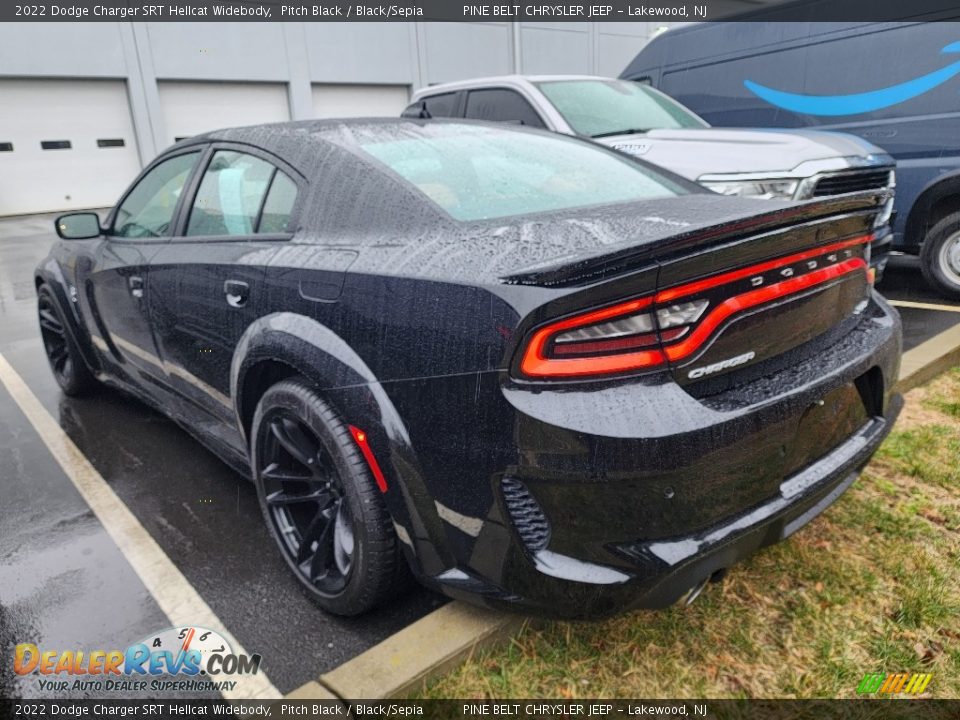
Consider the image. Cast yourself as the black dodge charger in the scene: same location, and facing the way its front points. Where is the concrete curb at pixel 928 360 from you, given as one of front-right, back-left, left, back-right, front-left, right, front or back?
right

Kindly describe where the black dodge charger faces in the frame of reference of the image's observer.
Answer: facing away from the viewer and to the left of the viewer

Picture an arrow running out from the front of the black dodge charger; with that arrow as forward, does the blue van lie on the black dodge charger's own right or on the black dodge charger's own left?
on the black dodge charger's own right
